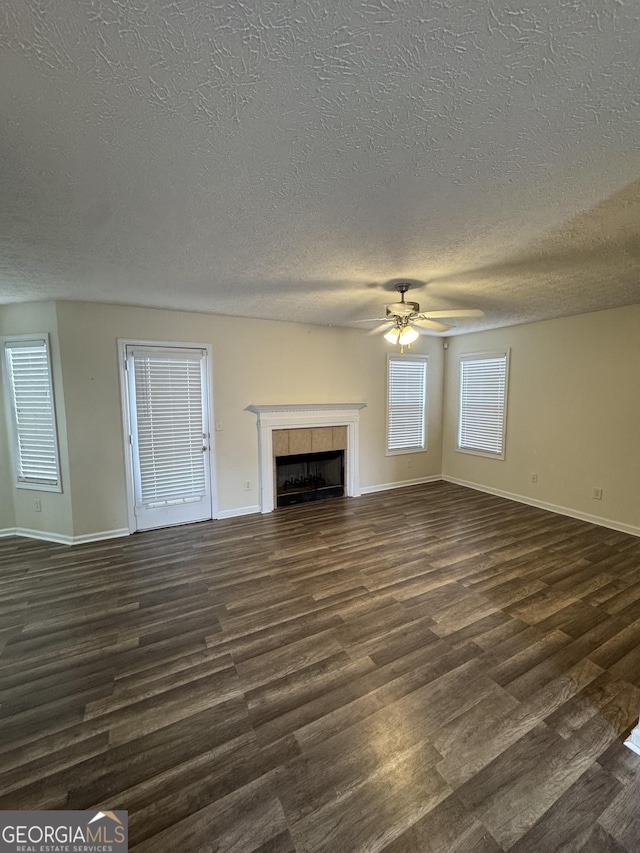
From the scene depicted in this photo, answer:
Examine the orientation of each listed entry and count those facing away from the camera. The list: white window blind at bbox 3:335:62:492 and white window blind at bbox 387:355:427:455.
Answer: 0

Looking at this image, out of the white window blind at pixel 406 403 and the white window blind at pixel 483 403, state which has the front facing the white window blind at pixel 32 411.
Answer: the white window blind at pixel 483 403

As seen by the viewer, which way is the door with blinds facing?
toward the camera

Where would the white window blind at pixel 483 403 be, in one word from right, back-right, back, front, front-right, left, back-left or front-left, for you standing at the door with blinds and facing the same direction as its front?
left

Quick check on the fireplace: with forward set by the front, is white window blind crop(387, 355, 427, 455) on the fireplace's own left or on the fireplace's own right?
on the fireplace's own left

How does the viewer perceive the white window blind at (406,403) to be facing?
facing the viewer and to the right of the viewer

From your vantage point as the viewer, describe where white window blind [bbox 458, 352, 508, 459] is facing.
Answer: facing the viewer and to the left of the viewer

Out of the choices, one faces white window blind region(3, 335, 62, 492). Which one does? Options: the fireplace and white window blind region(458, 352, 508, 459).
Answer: white window blind region(458, 352, 508, 459)

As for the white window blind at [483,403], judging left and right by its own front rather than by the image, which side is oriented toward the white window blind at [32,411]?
front

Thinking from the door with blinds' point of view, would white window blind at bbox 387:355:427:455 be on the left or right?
on its left

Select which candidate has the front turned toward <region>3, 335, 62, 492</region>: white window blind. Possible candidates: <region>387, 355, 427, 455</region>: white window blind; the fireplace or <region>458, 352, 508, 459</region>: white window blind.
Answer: <region>458, 352, 508, 459</region>: white window blind
